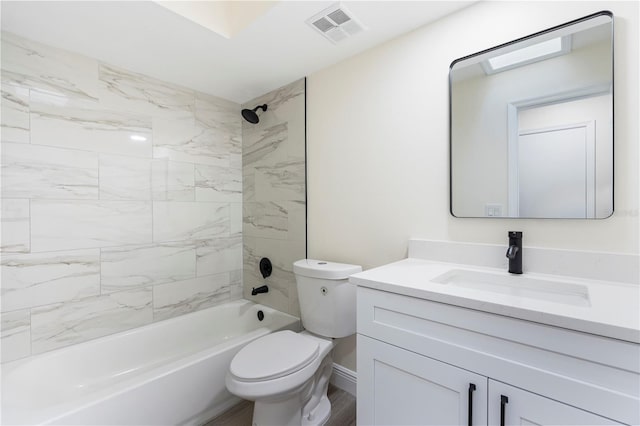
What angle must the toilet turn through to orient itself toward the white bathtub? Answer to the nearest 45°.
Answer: approximately 45° to its right

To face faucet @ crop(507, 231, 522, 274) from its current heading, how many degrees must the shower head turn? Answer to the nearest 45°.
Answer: approximately 90° to its left

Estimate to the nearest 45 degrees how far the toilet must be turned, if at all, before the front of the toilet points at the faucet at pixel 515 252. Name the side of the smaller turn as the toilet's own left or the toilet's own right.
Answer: approximately 90° to the toilet's own left

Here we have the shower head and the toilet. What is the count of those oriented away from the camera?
0

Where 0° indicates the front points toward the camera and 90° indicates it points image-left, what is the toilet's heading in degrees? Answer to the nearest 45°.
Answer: approximately 45°

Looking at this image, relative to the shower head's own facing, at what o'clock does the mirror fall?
The mirror is roughly at 9 o'clock from the shower head.
